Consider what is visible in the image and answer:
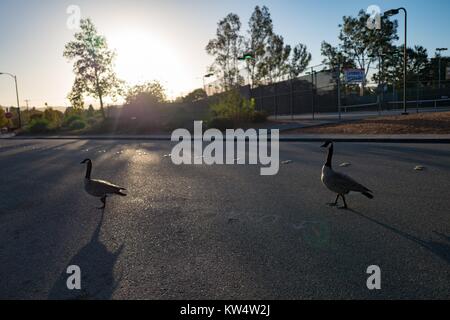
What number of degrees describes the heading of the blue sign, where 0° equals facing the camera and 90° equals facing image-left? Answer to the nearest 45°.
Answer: approximately 0°

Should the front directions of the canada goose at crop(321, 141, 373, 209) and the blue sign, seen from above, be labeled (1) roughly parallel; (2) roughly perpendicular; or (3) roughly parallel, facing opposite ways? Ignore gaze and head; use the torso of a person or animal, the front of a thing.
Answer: roughly perpendicular

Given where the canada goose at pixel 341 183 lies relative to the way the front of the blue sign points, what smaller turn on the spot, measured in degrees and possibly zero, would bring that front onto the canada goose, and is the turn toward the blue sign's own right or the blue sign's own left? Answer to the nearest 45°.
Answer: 0° — it already faces it

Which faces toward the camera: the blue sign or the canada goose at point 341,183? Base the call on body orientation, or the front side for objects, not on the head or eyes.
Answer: the blue sign

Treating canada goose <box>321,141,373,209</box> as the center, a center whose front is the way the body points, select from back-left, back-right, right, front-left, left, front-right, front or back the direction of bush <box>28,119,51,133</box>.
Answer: front-right

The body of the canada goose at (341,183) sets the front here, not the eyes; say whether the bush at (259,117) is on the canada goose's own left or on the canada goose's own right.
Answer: on the canada goose's own right

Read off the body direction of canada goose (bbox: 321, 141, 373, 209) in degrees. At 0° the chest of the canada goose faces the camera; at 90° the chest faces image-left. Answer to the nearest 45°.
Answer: approximately 90°

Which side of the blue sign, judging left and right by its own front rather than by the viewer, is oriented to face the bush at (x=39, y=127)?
right

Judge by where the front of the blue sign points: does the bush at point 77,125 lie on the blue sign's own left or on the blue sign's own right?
on the blue sign's own right
